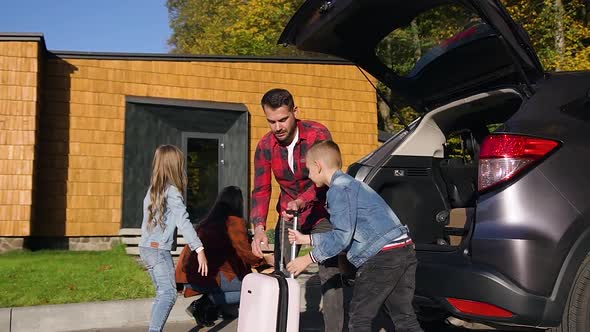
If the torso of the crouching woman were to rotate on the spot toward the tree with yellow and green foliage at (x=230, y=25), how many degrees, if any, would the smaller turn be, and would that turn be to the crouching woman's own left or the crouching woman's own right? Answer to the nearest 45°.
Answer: approximately 45° to the crouching woman's own left

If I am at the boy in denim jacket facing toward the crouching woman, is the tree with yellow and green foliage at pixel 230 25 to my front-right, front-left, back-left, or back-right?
front-right

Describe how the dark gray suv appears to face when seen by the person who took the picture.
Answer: facing away from the viewer and to the right of the viewer

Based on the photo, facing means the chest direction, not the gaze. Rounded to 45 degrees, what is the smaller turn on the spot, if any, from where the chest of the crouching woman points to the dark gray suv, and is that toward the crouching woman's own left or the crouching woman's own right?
approximately 90° to the crouching woman's own right

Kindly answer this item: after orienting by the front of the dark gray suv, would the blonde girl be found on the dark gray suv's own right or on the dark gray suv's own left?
on the dark gray suv's own left

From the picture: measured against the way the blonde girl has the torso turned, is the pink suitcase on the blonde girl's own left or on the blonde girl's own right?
on the blonde girl's own right

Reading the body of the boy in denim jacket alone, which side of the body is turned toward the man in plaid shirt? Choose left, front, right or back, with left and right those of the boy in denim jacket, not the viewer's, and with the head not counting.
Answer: front

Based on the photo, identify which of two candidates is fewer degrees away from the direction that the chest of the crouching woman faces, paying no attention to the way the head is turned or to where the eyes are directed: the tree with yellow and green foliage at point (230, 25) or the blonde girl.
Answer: the tree with yellow and green foliage

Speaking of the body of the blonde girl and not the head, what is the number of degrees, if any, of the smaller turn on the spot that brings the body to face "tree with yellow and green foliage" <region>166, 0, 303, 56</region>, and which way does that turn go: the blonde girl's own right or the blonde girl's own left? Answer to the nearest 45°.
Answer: approximately 45° to the blonde girl's own left

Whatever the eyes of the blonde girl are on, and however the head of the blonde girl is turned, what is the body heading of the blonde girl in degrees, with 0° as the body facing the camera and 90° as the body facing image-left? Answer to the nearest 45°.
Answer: approximately 225°

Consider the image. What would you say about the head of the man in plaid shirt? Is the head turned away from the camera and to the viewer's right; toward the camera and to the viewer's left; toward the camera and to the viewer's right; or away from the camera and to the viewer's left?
toward the camera and to the viewer's left

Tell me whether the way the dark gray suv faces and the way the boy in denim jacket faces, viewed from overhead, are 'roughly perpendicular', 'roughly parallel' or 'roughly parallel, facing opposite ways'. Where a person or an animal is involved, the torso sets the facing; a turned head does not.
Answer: roughly perpendicular

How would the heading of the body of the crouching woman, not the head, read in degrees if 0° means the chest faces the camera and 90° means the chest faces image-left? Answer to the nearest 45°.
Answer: approximately 225°

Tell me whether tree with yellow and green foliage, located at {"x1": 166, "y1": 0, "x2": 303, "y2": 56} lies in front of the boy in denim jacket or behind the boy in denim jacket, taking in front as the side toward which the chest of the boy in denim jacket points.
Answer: in front
